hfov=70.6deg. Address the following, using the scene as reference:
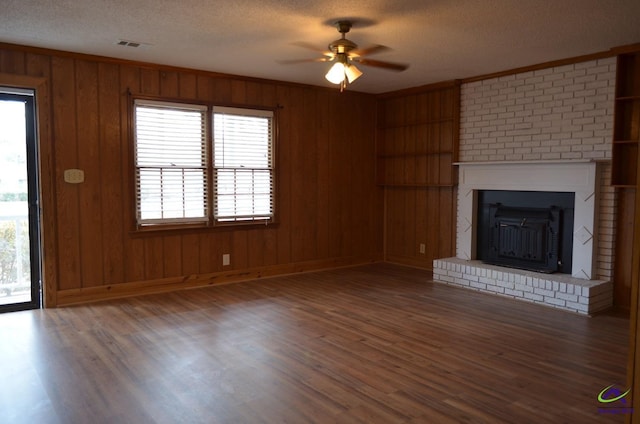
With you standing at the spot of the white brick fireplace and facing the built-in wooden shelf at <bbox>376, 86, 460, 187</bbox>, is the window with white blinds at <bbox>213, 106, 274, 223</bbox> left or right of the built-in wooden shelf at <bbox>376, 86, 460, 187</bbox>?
left

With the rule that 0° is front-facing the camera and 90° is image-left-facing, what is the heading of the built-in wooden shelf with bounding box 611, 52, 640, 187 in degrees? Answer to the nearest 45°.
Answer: approximately 45°

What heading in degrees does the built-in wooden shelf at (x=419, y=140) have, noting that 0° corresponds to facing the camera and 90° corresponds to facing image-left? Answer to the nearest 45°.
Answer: approximately 45°

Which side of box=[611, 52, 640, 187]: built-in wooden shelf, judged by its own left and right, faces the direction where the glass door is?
front

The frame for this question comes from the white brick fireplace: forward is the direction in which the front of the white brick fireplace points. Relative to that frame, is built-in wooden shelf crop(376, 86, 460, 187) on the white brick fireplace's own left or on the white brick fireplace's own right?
on the white brick fireplace's own right

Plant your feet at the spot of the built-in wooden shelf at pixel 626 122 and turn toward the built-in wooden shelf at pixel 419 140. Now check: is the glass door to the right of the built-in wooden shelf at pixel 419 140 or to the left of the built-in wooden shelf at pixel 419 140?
left

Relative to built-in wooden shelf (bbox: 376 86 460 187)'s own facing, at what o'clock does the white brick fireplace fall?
The white brick fireplace is roughly at 9 o'clock from the built-in wooden shelf.

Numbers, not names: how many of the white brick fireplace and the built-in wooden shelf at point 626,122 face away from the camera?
0

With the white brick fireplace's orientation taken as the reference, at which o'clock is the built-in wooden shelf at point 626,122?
The built-in wooden shelf is roughly at 8 o'clock from the white brick fireplace.

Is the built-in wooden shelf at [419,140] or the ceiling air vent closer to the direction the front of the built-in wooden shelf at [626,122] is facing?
the ceiling air vent

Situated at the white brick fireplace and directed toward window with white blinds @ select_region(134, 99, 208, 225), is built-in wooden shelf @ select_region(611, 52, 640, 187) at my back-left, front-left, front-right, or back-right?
back-left

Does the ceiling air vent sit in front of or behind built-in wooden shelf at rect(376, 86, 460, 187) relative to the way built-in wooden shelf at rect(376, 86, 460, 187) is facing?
in front

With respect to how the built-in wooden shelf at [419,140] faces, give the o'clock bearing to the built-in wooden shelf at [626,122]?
the built-in wooden shelf at [626,122] is roughly at 9 o'clock from the built-in wooden shelf at [419,140].
